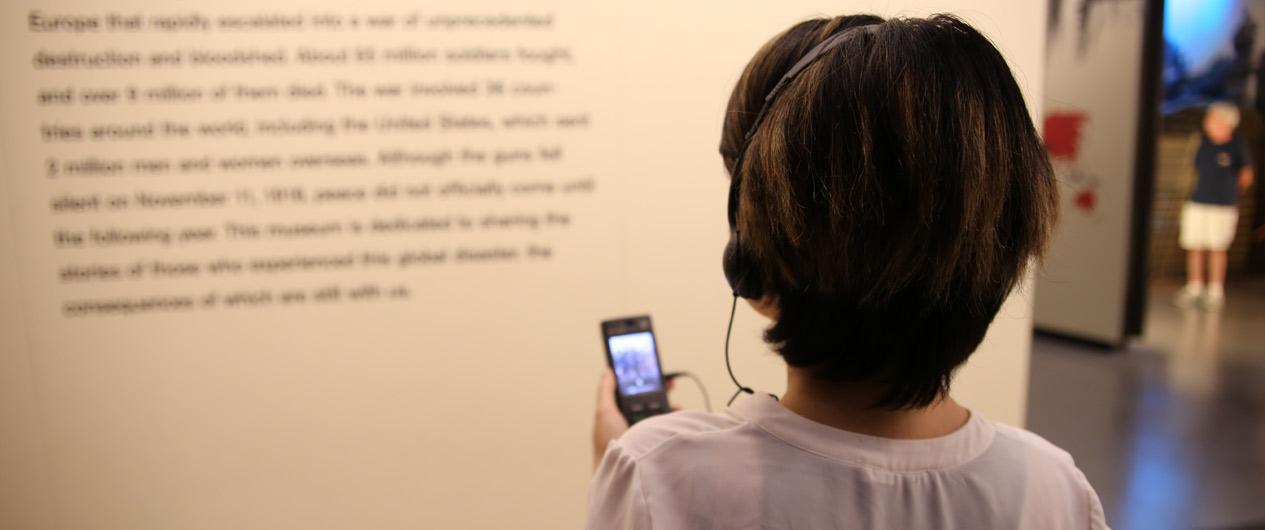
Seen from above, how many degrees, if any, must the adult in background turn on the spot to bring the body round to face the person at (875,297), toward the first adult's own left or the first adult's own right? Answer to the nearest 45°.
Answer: approximately 45° to the first adult's own left

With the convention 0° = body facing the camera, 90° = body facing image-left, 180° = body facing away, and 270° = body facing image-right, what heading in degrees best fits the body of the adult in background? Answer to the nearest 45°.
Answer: approximately 45°
